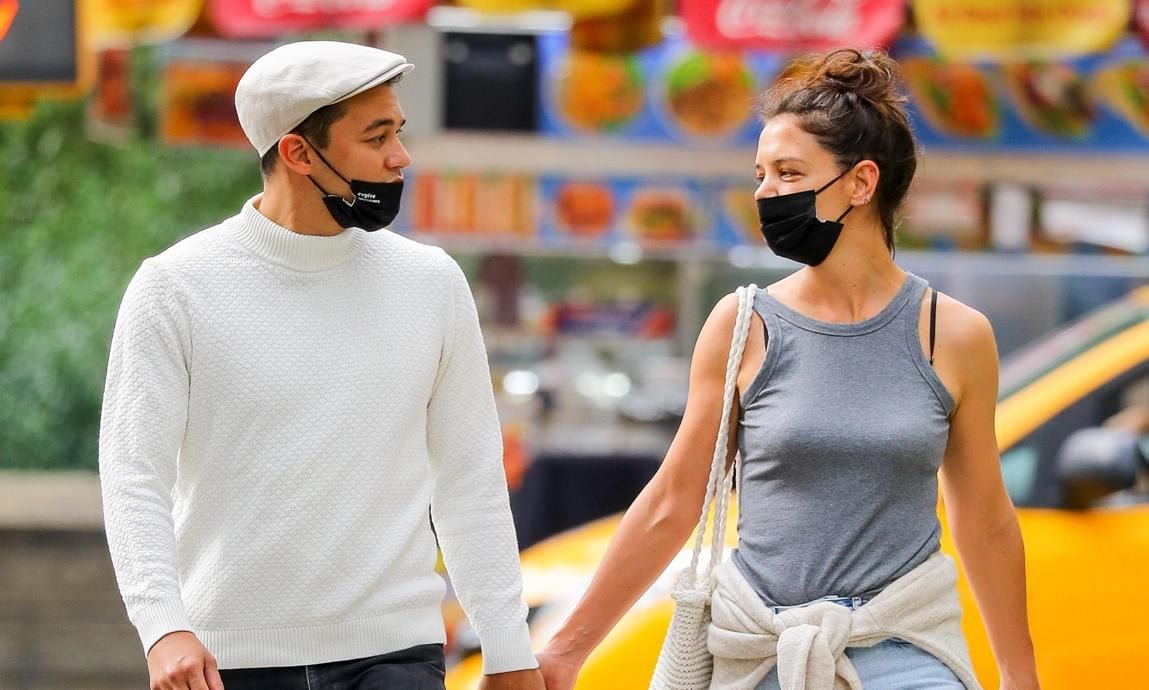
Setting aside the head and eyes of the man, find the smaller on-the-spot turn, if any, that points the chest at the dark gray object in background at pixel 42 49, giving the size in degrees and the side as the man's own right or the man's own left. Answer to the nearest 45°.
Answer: approximately 180°

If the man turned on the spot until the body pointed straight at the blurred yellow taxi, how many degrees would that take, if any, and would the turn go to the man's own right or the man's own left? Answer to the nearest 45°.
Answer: approximately 135° to the man's own left

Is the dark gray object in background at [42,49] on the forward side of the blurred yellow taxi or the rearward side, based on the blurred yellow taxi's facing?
on the forward side

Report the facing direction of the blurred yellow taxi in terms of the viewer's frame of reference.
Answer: facing to the left of the viewer

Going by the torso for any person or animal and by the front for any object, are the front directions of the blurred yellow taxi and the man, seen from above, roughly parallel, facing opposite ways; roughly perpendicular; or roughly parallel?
roughly perpendicular

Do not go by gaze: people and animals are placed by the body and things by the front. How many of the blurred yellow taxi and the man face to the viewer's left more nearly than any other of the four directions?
1

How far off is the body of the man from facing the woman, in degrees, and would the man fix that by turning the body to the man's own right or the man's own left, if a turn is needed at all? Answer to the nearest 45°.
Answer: approximately 90° to the man's own left

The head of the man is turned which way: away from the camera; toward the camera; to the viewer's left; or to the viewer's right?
to the viewer's right

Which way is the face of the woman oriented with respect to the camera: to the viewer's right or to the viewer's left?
to the viewer's left

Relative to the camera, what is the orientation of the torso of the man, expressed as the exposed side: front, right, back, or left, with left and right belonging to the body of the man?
front

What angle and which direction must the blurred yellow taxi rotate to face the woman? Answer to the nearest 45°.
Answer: approximately 45° to its left

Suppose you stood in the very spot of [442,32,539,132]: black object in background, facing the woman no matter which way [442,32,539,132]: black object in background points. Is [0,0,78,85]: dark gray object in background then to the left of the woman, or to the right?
right

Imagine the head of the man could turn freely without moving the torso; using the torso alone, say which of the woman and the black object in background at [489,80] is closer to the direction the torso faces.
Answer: the woman

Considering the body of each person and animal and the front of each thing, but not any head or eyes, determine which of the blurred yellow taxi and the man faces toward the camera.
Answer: the man
